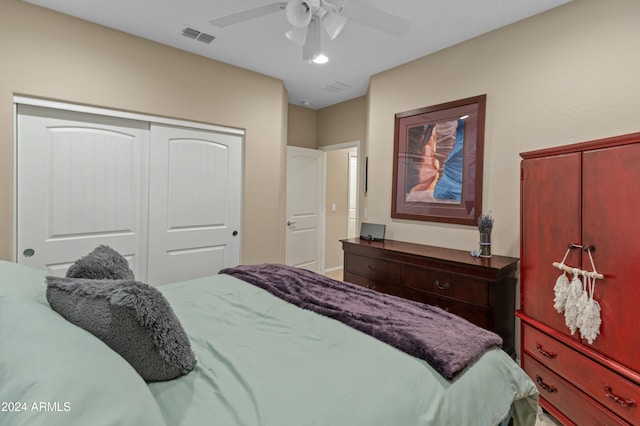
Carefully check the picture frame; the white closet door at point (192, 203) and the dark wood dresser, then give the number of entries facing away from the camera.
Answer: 0

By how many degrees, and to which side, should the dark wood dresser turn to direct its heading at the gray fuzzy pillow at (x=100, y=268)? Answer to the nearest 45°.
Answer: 0° — it already faces it

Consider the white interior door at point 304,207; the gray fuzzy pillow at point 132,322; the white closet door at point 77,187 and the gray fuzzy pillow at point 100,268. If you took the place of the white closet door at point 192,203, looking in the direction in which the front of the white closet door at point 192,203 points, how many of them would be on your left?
1

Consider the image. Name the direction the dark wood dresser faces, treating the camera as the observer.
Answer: facing the viewer and to the left of the viewer

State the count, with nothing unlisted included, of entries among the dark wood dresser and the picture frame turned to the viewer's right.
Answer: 0

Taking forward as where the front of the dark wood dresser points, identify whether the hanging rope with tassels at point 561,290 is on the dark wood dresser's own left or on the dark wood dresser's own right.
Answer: on the dark wood dresser's own left

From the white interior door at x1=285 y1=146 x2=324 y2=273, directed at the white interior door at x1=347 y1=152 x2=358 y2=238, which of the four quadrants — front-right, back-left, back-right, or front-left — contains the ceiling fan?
back-right

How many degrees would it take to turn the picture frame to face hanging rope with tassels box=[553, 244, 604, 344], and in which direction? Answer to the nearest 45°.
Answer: approximately 90° to its left

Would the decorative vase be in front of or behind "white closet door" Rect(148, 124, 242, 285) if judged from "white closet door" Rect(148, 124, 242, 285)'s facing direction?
in front

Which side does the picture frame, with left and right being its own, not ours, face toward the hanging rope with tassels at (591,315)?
left

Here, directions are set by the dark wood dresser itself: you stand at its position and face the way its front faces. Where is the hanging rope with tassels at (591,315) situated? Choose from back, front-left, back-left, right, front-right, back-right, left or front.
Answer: left

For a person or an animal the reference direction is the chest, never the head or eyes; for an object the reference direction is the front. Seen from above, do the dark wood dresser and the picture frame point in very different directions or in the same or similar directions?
same or similar directions

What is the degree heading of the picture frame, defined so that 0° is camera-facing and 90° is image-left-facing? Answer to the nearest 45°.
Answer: approximately 45°
